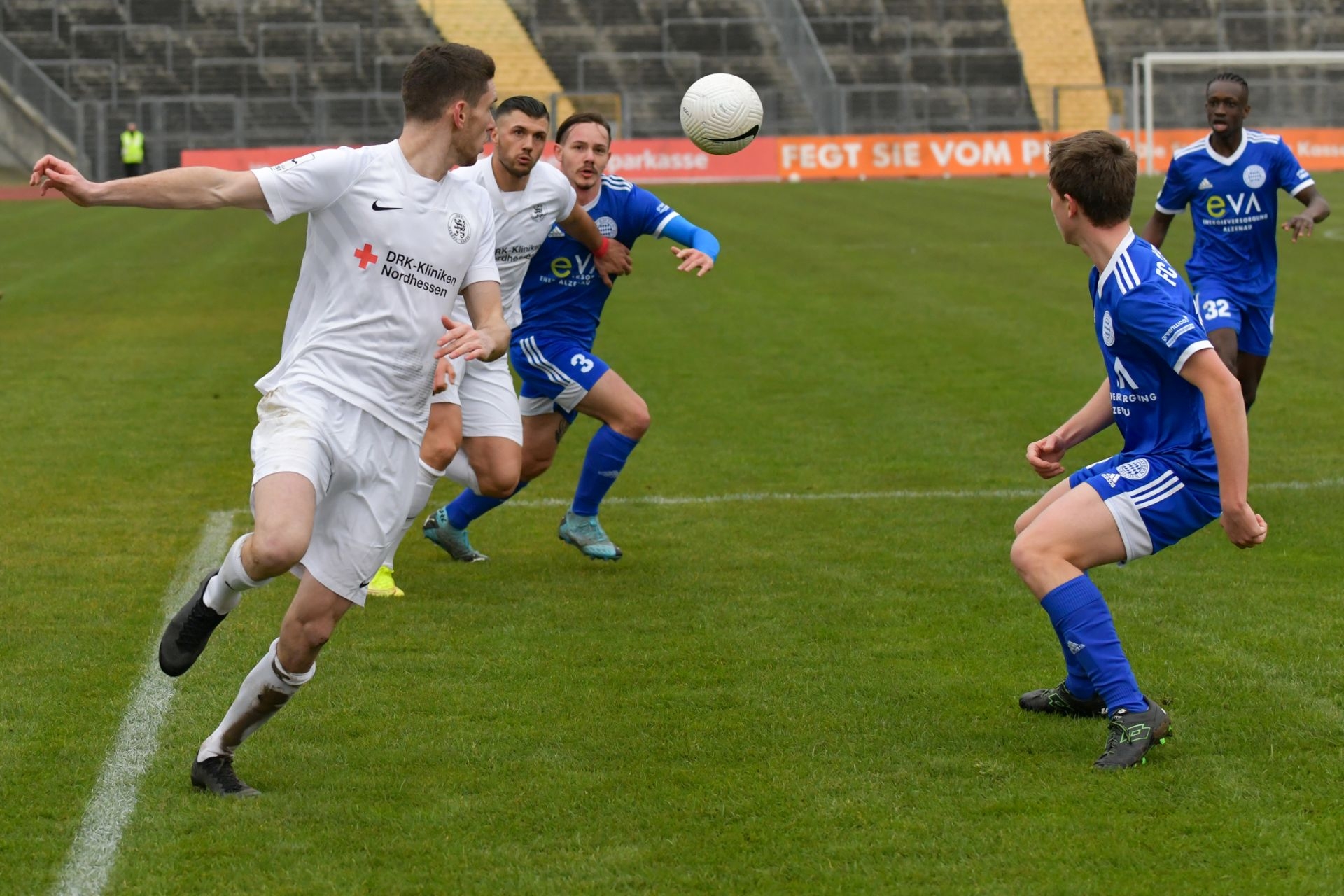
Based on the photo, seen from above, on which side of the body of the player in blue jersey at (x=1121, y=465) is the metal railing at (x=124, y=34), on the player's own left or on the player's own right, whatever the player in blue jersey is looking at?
on the player's own right

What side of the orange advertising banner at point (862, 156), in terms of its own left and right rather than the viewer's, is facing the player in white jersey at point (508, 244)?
front

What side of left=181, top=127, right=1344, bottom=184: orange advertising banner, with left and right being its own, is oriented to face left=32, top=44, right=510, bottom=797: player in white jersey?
front

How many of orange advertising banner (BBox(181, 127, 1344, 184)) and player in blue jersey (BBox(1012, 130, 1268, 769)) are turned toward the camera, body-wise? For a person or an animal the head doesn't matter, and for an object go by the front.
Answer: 1

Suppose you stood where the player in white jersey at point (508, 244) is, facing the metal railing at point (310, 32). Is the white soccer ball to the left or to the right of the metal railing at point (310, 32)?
right

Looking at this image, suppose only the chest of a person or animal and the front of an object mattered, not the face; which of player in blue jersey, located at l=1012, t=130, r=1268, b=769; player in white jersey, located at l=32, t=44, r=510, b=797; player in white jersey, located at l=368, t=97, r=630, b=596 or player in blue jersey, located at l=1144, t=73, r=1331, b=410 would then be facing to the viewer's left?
player in blue jersey, located at l=1012, t=130, r=1268, b=769

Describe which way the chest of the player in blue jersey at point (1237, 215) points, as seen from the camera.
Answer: toward the camera

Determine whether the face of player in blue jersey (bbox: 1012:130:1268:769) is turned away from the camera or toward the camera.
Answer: away from the camera

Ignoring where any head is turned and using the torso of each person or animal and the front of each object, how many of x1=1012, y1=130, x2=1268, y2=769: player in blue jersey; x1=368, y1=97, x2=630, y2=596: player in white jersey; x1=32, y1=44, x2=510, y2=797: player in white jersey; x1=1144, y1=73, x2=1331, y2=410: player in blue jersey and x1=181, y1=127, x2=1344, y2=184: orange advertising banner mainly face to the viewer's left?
1

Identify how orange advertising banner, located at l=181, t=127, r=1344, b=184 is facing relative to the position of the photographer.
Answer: facing the viewer

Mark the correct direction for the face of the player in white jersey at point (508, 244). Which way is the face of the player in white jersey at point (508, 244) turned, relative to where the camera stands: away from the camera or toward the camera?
toward the camera

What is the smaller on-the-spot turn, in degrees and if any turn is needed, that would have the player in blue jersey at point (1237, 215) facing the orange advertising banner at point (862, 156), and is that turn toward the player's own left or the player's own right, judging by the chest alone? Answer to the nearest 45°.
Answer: approximately 180°

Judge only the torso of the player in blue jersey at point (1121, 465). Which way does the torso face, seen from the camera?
to the viewer's left

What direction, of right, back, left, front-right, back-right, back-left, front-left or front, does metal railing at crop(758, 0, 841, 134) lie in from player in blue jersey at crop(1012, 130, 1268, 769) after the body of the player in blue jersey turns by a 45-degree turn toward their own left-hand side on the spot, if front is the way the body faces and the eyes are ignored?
back-right
